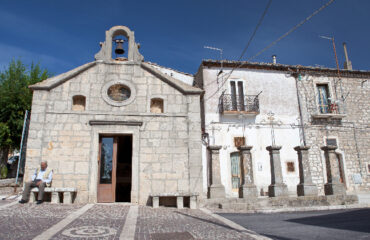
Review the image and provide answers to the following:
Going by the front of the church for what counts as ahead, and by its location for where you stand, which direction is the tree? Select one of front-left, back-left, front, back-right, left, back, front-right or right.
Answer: back-right

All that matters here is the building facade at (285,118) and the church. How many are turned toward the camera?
2

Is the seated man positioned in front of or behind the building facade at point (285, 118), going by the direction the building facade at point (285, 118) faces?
in front

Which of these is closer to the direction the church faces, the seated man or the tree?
the seated man

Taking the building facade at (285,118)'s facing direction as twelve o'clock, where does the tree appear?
The tree is roughly at 2 o'clock from the building facade.

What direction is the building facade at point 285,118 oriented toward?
toward the camera

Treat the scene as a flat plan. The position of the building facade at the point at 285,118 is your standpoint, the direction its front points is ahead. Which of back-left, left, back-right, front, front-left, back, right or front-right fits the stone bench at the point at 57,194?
front-right

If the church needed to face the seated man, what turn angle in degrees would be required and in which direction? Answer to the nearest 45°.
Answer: approximately 90° to its right

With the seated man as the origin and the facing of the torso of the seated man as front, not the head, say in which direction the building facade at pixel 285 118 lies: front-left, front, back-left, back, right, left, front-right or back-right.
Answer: back-left
